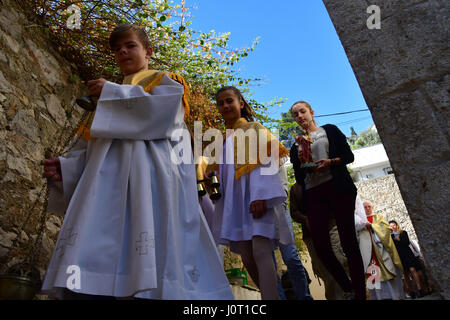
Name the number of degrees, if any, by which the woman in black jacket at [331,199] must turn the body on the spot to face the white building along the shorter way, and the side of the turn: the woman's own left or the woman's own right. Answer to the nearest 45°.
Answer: approximately 135° to the woman's own right

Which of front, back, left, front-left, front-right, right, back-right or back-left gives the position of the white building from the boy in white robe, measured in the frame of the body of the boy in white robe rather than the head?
back

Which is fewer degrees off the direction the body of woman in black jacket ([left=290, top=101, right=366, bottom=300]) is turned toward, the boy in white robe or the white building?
the boy in white robe

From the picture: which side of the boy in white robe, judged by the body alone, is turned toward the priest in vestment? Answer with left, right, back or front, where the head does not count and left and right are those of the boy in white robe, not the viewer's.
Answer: back

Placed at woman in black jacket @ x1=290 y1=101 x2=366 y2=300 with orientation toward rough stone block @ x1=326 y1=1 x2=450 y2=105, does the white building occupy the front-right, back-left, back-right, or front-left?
back-left

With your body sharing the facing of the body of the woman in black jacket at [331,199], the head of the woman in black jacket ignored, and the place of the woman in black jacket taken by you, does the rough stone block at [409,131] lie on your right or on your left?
on your left

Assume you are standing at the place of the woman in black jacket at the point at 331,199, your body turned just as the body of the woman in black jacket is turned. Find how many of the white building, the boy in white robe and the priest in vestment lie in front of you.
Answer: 1

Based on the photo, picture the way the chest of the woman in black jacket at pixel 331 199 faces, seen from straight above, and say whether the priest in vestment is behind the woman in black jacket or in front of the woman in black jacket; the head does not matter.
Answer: behind

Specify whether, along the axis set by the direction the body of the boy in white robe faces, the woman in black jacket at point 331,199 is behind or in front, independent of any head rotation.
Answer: behind

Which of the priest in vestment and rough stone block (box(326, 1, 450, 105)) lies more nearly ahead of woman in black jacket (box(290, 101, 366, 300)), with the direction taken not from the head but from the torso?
the rough stone block

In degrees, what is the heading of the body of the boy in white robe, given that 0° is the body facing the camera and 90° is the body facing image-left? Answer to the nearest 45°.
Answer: approximately 45°
